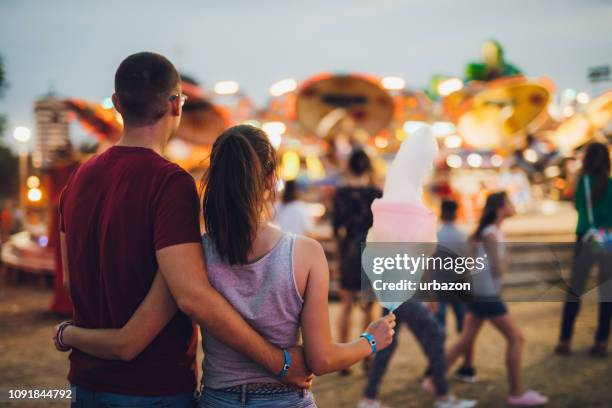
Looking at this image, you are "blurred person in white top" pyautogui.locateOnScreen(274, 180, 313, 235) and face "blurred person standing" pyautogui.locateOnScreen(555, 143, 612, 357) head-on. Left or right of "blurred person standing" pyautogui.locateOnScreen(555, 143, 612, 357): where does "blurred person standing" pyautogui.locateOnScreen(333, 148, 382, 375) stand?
right

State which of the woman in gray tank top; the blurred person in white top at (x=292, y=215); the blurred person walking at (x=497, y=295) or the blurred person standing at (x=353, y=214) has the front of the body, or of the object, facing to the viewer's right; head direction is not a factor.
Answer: the blurred person walking at (x=497, y=295)

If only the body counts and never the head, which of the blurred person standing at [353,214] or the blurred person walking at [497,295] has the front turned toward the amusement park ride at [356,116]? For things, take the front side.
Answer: the blurred person standing at [353,214]

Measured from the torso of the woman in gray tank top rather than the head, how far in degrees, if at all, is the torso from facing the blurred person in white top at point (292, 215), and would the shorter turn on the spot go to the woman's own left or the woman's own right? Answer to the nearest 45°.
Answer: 0° — they already face them

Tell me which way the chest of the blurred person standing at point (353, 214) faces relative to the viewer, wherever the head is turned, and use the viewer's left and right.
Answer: facing away from the viewer

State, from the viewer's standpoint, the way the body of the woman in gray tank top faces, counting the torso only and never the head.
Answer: away from the camera

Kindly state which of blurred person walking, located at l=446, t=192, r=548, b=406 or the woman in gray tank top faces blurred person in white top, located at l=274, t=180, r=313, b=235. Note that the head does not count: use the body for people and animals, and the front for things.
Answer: the woman in gray tank top

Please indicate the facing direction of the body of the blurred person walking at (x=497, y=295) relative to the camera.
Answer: to the viewer's right

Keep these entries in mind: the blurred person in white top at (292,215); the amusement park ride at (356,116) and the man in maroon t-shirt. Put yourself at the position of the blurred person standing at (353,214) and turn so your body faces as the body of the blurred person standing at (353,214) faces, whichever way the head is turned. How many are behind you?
1
